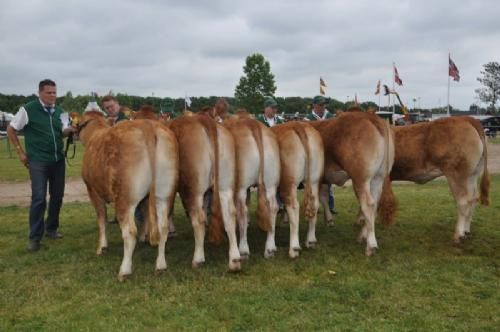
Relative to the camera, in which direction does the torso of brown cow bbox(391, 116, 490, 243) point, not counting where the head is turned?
to the viewer's left

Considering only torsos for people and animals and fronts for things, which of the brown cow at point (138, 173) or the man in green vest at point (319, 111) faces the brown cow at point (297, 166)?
the man in green vest

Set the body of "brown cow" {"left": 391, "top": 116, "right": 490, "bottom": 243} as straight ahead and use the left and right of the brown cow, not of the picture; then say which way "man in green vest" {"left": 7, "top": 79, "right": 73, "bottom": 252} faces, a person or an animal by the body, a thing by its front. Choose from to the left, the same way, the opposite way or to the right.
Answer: the opposite way

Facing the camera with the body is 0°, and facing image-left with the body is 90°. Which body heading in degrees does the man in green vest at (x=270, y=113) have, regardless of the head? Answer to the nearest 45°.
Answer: approximately 0°

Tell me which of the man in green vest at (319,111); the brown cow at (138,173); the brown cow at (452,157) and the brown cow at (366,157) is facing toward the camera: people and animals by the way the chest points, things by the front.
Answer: the man in green vest

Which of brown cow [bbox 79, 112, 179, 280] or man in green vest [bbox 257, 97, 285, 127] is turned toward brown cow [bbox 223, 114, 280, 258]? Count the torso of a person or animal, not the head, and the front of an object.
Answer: the man in green vest

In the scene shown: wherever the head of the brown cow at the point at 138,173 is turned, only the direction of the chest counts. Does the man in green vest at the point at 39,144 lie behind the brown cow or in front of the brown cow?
in front

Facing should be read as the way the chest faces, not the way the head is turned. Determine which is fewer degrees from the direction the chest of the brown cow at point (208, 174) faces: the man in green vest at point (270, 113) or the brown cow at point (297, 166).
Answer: the man in green vest

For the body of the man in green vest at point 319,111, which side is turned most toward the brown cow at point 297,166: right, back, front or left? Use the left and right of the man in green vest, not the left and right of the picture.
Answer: front

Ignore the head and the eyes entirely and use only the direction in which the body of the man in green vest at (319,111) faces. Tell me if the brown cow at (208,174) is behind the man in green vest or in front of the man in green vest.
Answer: in front

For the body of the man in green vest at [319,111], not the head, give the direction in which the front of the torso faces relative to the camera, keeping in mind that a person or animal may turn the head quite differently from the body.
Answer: toward the camera
